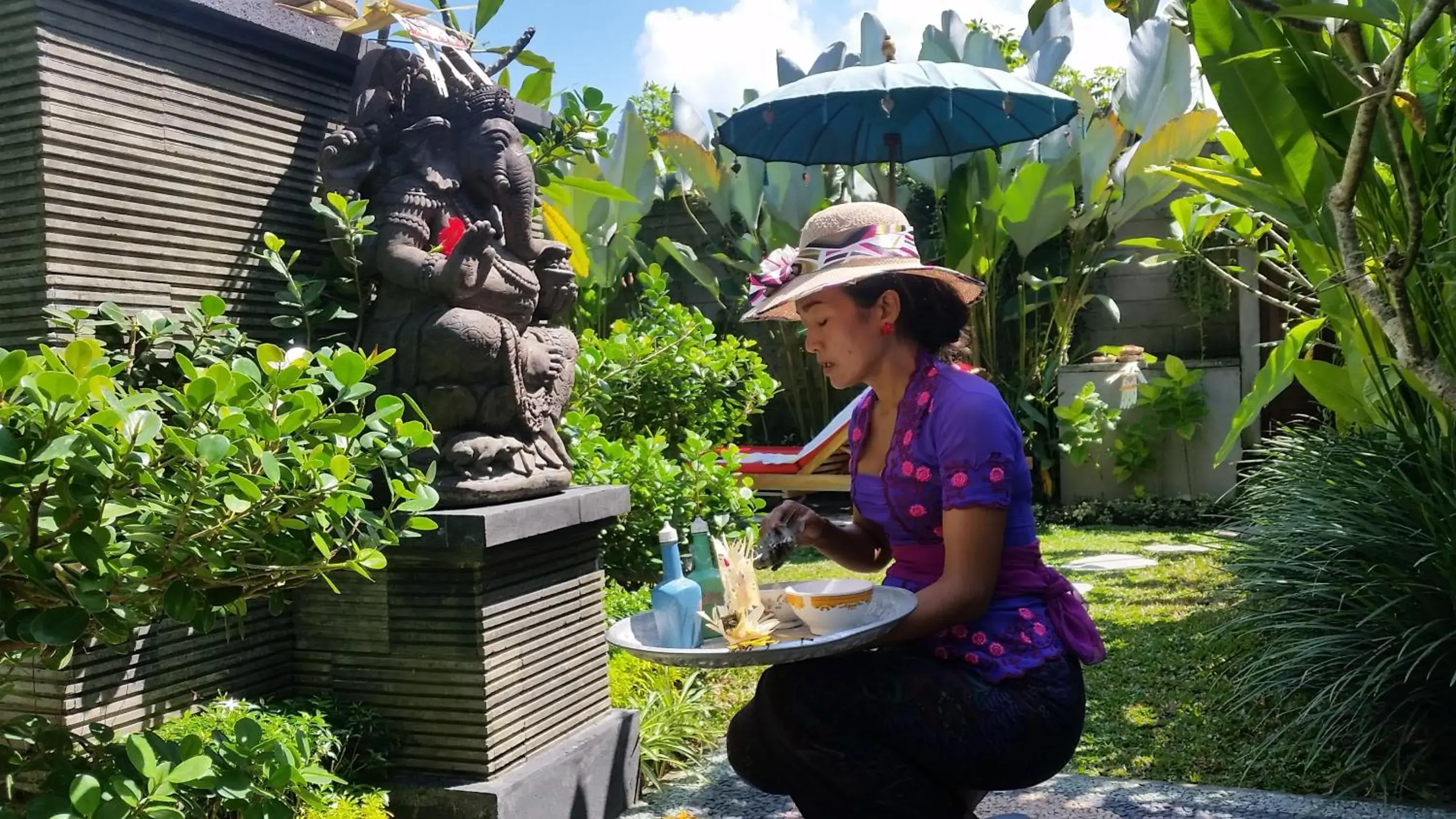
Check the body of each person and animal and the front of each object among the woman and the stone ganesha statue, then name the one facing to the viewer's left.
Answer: the woman

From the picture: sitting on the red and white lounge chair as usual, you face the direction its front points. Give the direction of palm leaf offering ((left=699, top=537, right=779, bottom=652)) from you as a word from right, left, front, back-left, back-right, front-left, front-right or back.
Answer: left

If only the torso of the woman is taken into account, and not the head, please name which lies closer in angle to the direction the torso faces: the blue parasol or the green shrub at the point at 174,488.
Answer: the green shrub

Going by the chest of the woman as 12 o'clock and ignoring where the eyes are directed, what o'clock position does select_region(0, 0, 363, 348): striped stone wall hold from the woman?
The striped stone wall is roughly at 12 o'clock from the woman.

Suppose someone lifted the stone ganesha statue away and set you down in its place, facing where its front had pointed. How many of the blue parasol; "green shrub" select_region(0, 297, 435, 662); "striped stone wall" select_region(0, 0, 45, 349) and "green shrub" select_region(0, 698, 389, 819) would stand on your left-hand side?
1

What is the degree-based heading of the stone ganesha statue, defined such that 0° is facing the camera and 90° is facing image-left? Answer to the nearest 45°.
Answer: approximately 315°

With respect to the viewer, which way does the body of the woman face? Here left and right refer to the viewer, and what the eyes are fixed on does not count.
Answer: facing to the left of the viewer

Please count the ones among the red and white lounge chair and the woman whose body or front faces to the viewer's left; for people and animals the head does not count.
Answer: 2

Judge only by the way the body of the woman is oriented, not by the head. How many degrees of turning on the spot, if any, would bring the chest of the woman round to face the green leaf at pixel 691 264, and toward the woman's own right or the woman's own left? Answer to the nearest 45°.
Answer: approximately 90° to the woman's own right

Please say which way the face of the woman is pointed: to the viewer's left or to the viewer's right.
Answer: to the viewer's left

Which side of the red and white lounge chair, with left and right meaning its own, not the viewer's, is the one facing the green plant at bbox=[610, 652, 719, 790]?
left

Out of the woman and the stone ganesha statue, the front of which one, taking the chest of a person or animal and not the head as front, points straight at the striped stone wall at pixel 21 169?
the woman

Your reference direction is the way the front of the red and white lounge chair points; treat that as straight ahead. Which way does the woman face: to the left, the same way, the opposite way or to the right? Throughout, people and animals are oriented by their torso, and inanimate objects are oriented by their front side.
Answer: the same way

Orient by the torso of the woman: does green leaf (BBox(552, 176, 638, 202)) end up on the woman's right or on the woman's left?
on the woman's right

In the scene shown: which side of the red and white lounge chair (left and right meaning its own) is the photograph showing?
left
